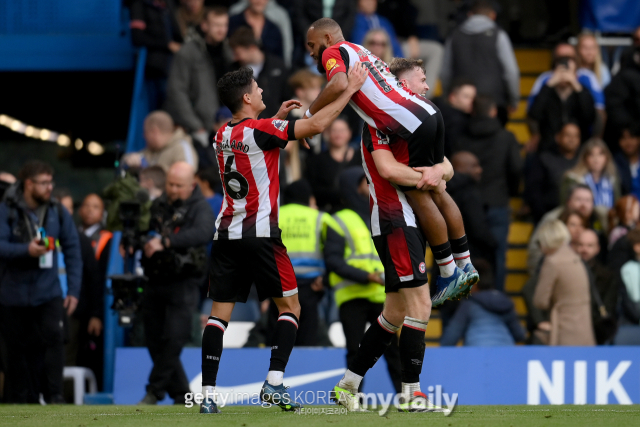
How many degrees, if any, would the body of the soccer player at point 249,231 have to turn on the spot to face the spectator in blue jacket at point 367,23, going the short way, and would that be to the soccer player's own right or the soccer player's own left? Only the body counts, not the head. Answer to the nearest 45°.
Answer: approximately 45° to the soccer player's own left

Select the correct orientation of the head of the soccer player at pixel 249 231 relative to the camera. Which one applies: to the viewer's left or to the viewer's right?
to the viewer's right

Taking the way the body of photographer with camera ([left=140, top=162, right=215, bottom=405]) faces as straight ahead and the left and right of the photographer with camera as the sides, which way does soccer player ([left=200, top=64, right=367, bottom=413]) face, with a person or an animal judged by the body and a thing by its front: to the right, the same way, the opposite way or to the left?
the opposite way

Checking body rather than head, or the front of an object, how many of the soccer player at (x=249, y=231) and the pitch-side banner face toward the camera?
1

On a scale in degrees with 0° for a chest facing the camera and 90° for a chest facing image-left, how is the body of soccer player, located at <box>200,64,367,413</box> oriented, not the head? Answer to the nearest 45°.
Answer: approximately 225°

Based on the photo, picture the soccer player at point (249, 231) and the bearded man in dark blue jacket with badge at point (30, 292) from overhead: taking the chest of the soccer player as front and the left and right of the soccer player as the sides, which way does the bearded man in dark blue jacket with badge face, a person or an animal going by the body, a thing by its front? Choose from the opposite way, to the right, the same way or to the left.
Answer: to the right

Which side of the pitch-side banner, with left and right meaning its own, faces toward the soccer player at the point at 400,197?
front

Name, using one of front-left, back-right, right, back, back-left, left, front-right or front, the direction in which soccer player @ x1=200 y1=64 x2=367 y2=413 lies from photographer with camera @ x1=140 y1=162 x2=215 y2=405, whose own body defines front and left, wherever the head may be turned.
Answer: front-left
